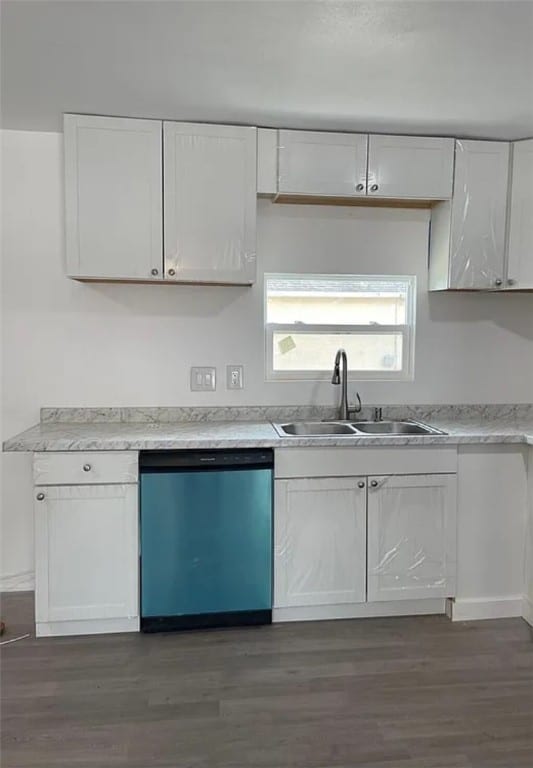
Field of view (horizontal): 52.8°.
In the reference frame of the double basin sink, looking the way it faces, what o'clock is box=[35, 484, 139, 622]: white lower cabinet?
The white lower cabinet is roughly at 2 o'clock from the double basin sink.

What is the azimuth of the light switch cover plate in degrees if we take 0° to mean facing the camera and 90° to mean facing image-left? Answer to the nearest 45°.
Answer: approximately 0°

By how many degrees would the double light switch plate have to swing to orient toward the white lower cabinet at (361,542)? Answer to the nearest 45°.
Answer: approximately 45° to its left

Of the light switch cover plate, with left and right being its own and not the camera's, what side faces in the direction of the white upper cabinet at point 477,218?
left

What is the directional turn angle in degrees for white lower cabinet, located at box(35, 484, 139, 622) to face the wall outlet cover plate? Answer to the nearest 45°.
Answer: approximately 135° to its left
